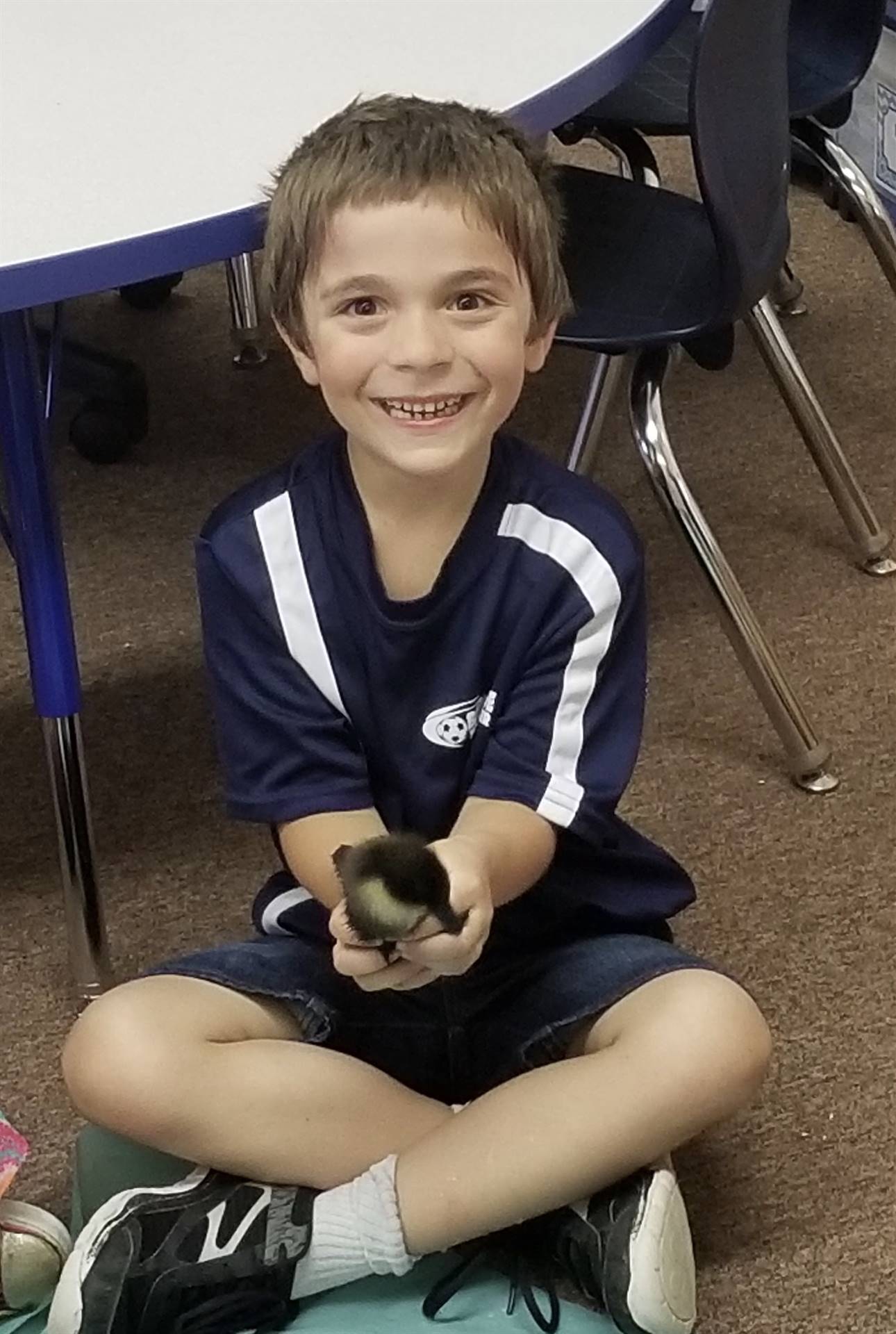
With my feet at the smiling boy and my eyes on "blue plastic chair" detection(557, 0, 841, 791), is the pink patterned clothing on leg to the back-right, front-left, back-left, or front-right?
back-left

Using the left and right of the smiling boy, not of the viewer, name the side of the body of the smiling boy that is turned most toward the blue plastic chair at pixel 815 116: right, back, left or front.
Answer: back

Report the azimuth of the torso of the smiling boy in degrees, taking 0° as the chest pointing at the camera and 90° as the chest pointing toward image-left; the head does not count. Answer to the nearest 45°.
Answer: approximately 0°
